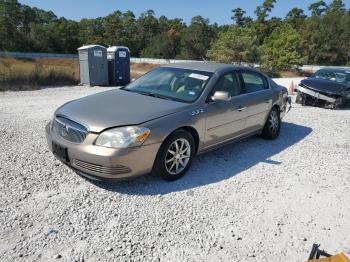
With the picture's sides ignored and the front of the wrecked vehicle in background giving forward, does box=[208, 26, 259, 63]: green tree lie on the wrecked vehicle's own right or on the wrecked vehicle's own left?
on the wrecked vehicle's own right

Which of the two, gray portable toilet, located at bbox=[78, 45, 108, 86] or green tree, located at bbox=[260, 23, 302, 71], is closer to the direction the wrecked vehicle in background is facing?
the gray portable toilet

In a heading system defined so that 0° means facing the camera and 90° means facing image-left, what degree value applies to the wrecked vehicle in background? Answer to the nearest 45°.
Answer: approximately 45°

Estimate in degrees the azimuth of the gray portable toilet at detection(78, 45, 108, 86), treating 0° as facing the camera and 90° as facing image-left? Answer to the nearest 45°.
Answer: approximately 315°

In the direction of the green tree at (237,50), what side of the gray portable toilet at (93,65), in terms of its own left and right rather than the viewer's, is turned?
left

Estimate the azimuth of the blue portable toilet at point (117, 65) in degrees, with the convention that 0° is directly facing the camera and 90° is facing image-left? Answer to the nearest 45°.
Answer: approximately 315°

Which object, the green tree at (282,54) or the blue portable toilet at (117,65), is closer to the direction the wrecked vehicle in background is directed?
the blue portable toilet

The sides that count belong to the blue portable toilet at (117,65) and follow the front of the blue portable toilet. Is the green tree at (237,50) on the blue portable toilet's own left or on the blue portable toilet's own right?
on the blue portable toilet's own left

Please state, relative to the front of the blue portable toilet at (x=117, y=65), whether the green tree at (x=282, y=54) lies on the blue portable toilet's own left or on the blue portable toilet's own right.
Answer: on the blue portable toilet's own left

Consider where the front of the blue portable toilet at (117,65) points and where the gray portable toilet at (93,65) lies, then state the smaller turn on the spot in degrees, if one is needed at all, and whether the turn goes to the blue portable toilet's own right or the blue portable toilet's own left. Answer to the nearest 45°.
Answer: approximately 90° to the blue portable toilet's own right

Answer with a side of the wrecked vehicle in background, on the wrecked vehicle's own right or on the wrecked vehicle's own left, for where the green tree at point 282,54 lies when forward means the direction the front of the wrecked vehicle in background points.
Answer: on the wrecked vehicle's own right
